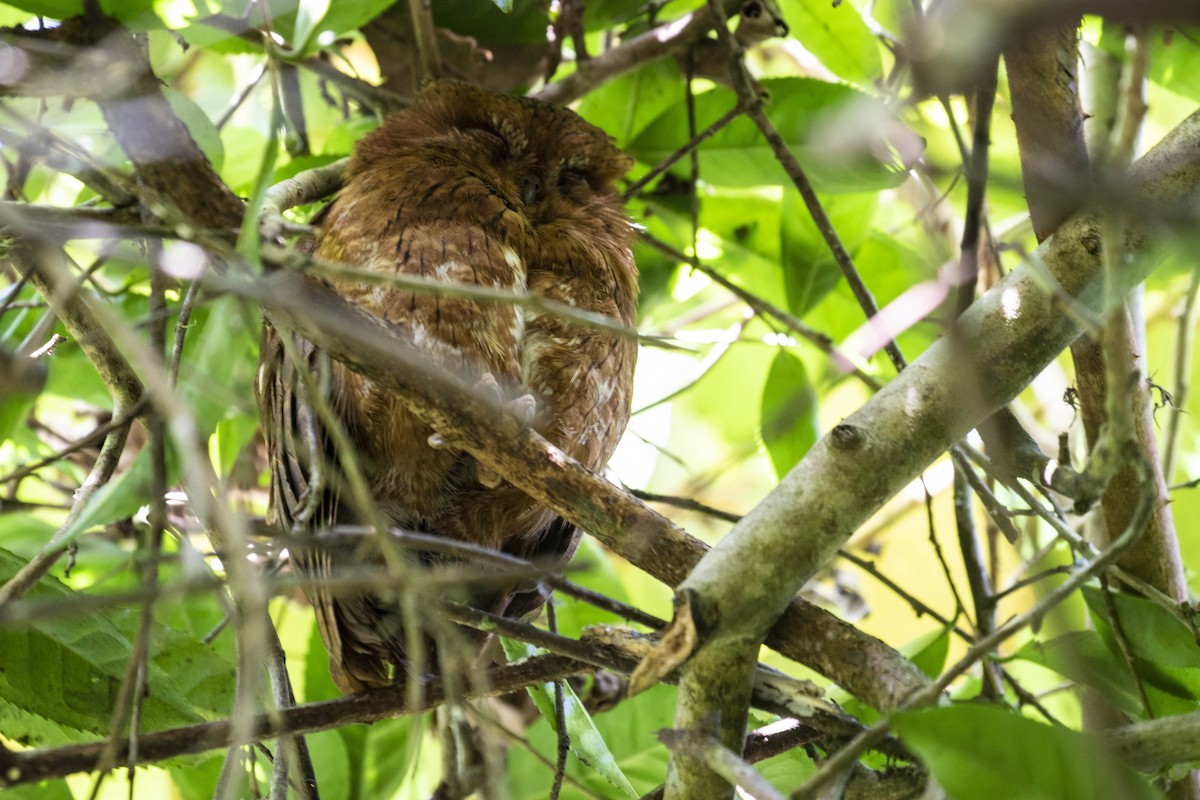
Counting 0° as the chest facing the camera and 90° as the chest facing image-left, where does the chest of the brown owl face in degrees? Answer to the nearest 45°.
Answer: approximately 315°

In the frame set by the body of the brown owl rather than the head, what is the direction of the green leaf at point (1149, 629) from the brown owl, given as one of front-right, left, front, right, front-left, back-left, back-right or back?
front-left

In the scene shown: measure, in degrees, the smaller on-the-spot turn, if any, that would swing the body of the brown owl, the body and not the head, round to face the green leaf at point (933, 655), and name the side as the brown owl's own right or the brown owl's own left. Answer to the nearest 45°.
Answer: approximately 45° to the brown owl's own left
